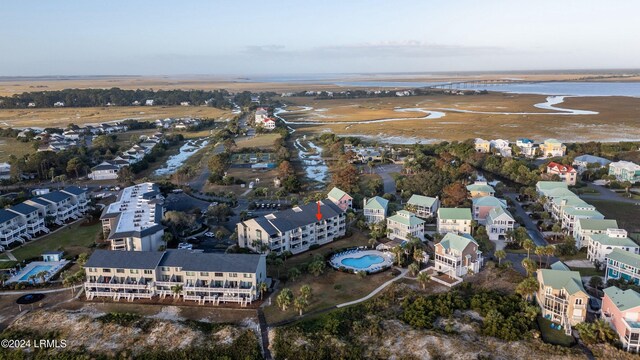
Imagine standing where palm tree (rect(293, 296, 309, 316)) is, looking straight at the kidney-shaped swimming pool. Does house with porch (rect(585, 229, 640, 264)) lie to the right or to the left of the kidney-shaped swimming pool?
right

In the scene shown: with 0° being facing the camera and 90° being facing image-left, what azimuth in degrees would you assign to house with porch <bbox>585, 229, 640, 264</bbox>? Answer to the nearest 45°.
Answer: approximately 45°

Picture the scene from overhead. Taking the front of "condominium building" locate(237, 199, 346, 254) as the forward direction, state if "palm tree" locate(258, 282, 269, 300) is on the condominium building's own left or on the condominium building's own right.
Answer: on the condominium building's own right

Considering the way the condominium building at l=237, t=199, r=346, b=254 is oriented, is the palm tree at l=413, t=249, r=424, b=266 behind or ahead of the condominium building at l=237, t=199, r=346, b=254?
ahead

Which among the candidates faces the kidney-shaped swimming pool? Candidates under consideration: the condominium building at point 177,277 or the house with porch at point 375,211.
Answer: the house with porch

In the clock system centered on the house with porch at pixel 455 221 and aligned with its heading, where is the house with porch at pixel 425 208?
the house with porch at pixel 425 208 is roughly at 5 o'clock from the house with porch at pixel 455 221.

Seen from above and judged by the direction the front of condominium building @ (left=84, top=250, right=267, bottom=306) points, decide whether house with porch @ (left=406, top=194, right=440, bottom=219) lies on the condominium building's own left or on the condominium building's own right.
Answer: on the condominium building's own left
